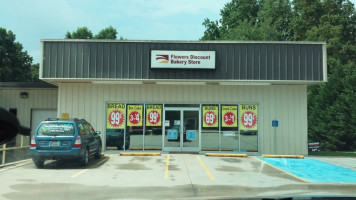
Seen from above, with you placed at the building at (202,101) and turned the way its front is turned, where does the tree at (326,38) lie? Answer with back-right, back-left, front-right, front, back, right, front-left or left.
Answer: back-left

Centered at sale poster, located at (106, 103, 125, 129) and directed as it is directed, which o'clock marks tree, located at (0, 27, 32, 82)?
The tree is roughly at 5 o'clock from the sale poster.

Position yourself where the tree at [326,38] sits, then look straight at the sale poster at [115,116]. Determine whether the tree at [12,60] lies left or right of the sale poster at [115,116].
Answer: right

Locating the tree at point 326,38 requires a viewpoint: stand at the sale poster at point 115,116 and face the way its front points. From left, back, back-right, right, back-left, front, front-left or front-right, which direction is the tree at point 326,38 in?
back-left

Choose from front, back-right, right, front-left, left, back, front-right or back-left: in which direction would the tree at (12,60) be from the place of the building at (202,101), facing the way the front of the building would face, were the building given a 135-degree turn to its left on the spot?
left

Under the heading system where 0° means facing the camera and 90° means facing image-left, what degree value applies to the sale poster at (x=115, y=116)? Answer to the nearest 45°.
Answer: approximately 0°
